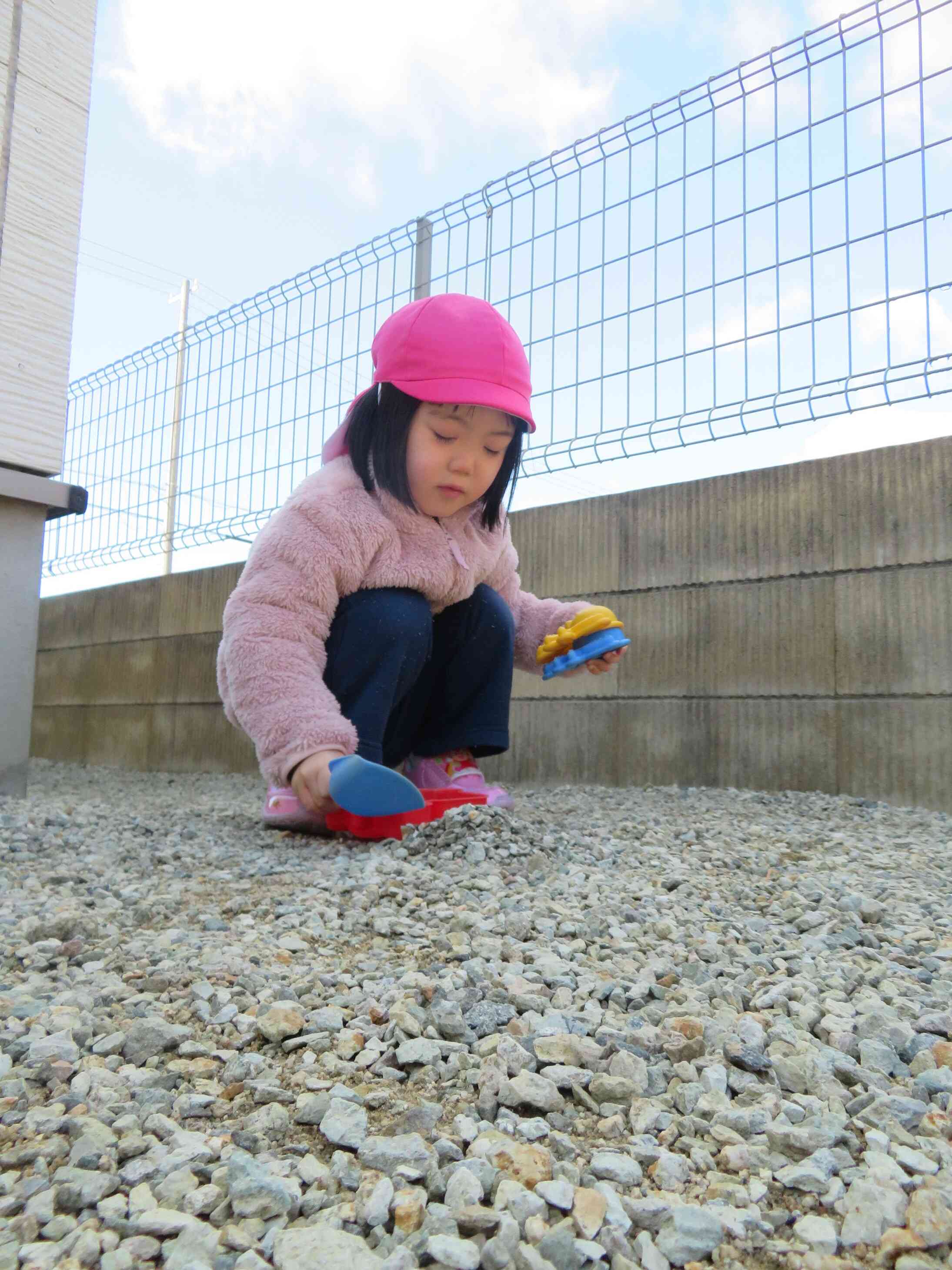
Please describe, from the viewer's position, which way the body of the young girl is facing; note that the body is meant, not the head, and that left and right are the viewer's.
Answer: facing the viewer and to the right of the viewer

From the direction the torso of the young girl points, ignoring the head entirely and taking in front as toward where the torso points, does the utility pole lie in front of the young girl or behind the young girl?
behind
